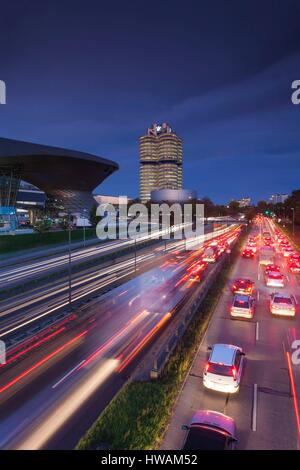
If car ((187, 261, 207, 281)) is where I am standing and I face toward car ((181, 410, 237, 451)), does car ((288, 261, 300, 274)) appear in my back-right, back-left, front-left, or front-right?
back-left

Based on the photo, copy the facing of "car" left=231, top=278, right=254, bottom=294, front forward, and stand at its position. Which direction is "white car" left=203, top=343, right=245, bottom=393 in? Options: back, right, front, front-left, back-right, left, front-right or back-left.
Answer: back

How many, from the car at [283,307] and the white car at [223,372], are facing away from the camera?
2

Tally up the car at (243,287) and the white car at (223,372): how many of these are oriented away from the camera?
2

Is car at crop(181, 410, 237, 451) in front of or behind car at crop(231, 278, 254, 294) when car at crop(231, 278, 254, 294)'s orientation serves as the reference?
behind

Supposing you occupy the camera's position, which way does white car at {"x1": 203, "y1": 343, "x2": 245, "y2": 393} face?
facing away from the viewer

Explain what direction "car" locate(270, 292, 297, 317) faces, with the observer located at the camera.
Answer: facing away from the viewer

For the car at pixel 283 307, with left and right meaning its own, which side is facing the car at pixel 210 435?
back

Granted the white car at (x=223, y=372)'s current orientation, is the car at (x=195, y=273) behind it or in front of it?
in front

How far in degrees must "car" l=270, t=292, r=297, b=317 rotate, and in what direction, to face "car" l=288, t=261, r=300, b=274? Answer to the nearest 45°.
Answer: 0° — it already faces it

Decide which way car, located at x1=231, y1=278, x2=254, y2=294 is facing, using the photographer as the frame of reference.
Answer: facing away from the viewer
